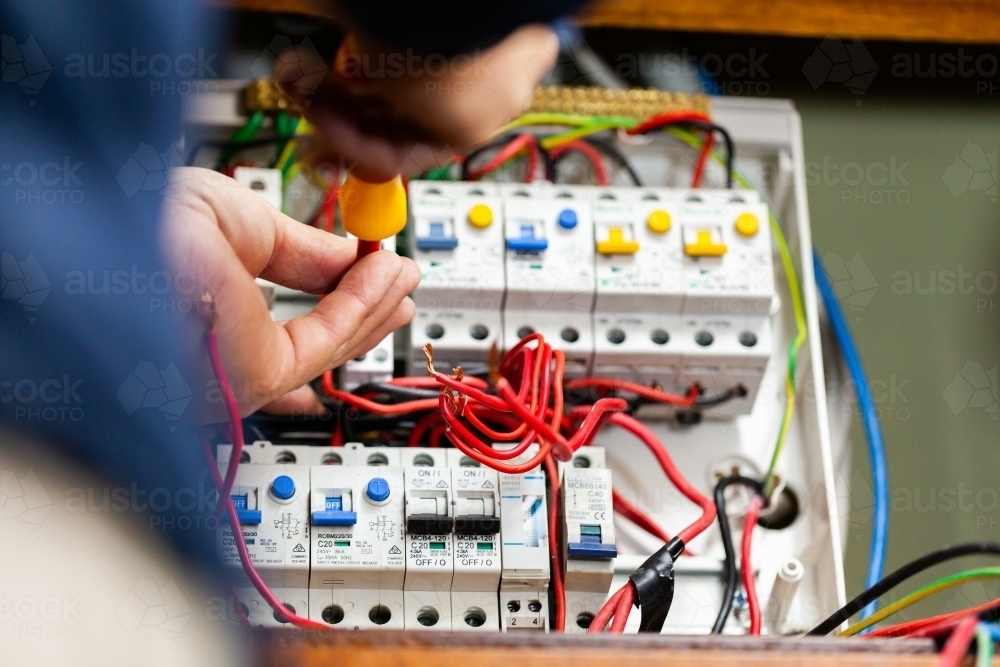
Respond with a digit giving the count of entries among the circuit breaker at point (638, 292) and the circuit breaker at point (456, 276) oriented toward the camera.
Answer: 2

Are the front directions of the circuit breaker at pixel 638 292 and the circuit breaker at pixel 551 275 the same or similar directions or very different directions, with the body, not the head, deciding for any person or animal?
same or similar directions

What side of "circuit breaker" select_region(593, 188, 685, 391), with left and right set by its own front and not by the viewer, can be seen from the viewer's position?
front

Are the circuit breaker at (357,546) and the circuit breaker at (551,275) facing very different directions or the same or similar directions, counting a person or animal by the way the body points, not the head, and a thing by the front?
same or similar directions

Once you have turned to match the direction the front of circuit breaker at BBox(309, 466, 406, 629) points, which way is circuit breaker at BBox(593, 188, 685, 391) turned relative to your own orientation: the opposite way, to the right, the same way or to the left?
the same way

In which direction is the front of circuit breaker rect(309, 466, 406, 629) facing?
toward the camera

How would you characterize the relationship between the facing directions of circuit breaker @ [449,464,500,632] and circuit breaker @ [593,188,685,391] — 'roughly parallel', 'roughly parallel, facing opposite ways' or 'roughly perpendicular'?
roughly parallel

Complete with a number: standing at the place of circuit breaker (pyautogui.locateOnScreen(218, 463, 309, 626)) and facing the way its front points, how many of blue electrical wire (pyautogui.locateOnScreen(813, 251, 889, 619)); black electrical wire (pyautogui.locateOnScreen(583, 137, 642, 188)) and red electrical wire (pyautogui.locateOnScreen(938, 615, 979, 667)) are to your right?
0

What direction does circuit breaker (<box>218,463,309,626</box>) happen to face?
toward the camera

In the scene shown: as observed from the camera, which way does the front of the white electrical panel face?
facing the viewer
